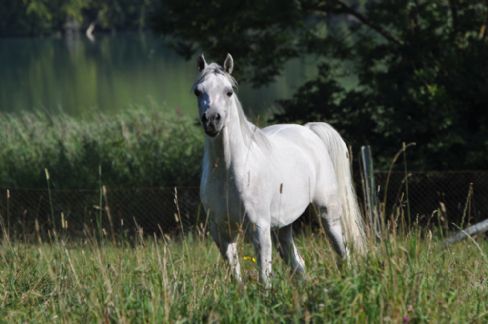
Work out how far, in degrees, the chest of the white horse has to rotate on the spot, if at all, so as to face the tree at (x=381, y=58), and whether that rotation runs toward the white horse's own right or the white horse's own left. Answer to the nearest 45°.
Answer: approximately 135° to the white horse's own right

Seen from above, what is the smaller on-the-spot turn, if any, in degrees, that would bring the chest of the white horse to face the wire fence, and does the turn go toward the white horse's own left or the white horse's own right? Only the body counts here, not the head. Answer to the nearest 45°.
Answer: approximately 135° to the white horse's own right

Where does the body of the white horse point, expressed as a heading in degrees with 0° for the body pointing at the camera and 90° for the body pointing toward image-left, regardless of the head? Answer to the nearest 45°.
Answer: approximately 45°
